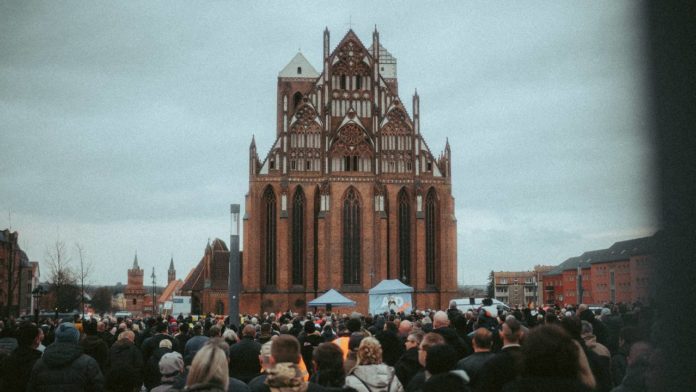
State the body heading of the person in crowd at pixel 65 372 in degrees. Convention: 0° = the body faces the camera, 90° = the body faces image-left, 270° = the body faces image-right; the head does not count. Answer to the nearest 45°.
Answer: approximately 180°

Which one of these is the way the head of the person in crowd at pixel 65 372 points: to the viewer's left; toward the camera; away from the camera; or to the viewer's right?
away from the camera

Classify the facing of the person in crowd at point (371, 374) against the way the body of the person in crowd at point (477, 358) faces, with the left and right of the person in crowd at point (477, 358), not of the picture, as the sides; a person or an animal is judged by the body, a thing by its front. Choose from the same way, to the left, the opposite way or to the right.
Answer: the same way

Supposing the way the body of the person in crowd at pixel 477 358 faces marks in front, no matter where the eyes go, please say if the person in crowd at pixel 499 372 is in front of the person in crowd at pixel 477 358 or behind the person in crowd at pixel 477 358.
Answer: behind

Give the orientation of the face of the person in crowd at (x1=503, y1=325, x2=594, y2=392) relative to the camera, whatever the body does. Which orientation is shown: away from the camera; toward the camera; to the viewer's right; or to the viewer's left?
away from the camera

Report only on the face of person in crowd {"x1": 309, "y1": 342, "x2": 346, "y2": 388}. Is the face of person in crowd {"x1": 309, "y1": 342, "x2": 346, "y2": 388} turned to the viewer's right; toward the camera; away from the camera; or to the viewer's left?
away from the camera

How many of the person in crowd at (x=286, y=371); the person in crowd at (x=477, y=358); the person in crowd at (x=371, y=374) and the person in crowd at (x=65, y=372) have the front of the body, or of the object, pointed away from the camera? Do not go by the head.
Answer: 4

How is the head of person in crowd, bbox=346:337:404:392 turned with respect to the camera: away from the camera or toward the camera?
away from the camera

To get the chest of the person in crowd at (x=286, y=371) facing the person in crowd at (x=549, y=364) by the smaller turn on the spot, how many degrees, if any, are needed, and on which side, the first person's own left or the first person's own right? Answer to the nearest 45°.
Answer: approximately 135° to the first person's own right

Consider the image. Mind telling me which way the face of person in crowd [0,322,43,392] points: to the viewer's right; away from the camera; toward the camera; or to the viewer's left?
away from the camera

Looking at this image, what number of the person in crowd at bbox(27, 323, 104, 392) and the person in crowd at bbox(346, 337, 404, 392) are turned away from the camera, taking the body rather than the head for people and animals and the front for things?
2

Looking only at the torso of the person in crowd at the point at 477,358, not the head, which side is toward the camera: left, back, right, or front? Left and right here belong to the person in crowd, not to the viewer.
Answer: back

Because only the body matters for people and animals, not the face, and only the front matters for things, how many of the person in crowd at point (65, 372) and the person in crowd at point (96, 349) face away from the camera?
2

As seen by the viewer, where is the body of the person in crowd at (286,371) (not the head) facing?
away from the camera

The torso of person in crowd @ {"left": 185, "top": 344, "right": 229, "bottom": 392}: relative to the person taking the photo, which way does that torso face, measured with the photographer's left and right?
facing away from the viewer

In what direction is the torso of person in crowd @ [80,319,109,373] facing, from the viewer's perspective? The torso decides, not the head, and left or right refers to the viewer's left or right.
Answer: facing away from the viewer

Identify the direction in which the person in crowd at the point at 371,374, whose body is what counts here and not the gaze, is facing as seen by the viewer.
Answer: away from the camera
